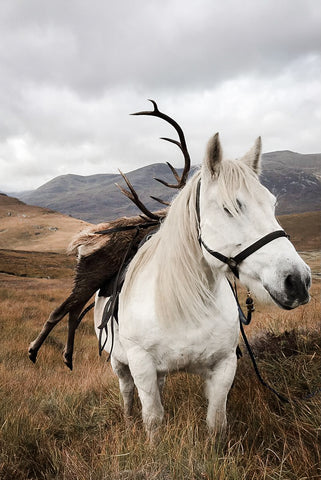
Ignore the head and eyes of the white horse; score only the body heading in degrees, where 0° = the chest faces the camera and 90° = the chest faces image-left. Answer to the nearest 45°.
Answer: approximately 315°
